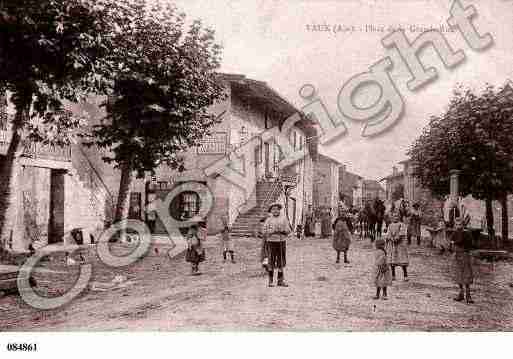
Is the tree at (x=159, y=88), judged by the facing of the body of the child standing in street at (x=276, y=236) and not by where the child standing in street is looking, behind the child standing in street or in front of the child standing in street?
behind

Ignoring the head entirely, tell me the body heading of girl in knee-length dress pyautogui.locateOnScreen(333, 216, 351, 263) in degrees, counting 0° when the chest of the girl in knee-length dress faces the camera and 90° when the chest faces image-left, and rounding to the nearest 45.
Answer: approximately 0°

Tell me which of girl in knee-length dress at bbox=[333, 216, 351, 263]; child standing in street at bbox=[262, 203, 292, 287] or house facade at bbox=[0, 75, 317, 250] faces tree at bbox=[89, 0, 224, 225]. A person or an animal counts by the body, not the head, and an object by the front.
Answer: the house facade

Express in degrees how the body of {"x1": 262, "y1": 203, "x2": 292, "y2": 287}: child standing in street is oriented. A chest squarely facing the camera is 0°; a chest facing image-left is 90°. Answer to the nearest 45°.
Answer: approximately 0°

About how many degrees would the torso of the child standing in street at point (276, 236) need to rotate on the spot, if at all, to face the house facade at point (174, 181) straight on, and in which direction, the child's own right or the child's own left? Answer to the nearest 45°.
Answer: approximately 180°

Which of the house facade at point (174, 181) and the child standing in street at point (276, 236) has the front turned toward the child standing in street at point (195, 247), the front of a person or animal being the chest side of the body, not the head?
the house facade

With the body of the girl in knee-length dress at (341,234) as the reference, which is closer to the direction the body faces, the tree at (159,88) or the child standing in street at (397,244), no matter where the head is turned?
the child standing in street

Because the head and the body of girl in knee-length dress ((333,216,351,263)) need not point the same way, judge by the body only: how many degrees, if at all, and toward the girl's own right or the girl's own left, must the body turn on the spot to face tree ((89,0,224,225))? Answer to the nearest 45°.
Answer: approximately 90° to the girl's own right

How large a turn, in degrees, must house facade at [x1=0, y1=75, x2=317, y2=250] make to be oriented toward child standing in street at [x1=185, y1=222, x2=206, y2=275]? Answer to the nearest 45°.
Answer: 0° — it already faces them

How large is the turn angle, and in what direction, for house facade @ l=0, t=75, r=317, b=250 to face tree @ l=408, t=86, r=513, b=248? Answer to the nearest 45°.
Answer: approximately 45° to its left
